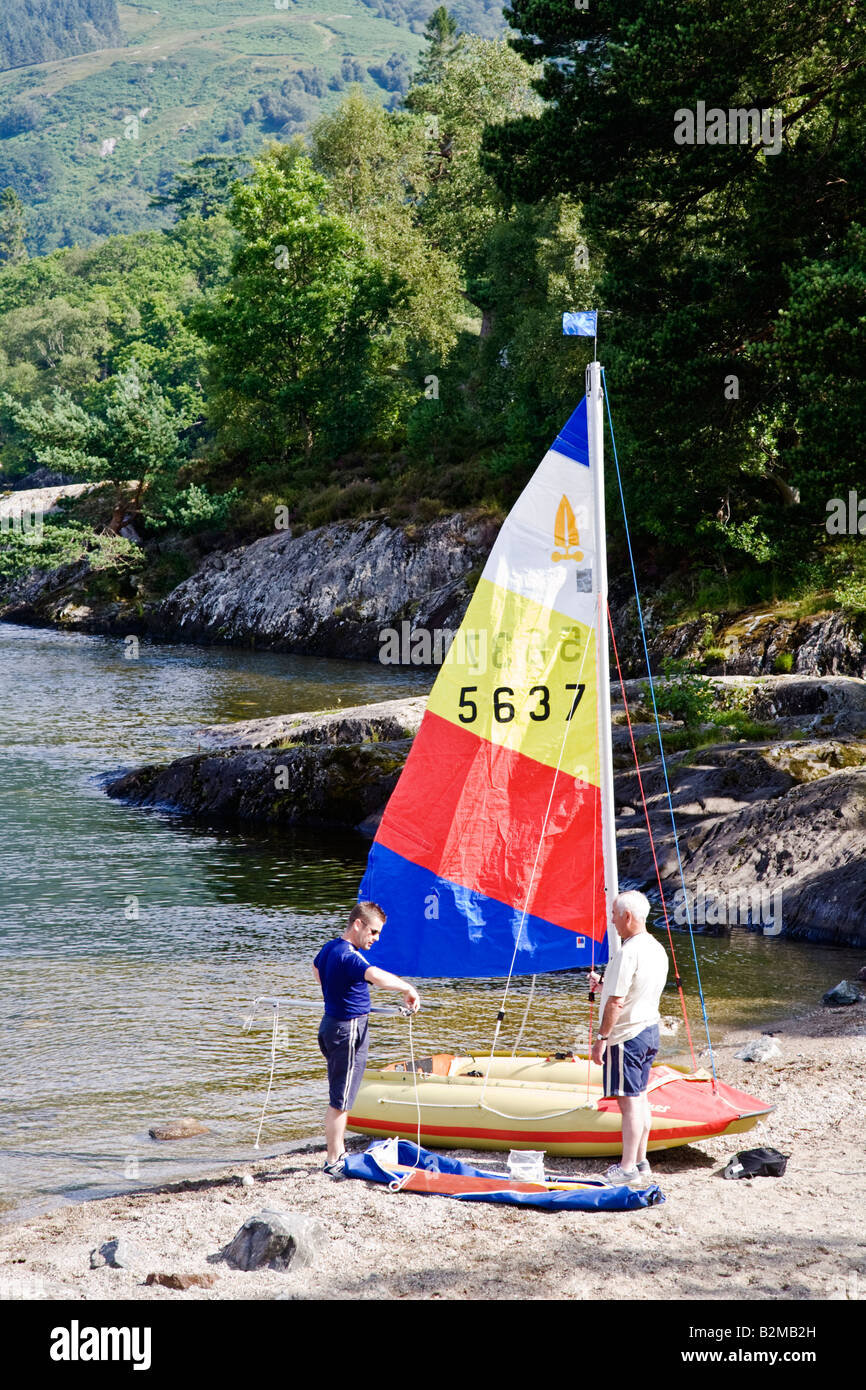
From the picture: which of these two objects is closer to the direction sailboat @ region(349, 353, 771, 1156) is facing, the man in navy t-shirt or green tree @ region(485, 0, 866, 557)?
the green tree

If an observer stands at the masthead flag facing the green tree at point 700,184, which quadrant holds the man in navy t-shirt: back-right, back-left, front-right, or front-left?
back-left

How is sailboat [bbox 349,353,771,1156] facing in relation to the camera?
to the viewer's right

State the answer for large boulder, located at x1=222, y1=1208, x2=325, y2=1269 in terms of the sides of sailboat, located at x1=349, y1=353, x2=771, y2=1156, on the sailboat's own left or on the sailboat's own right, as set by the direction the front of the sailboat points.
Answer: on the sailboat's own right
